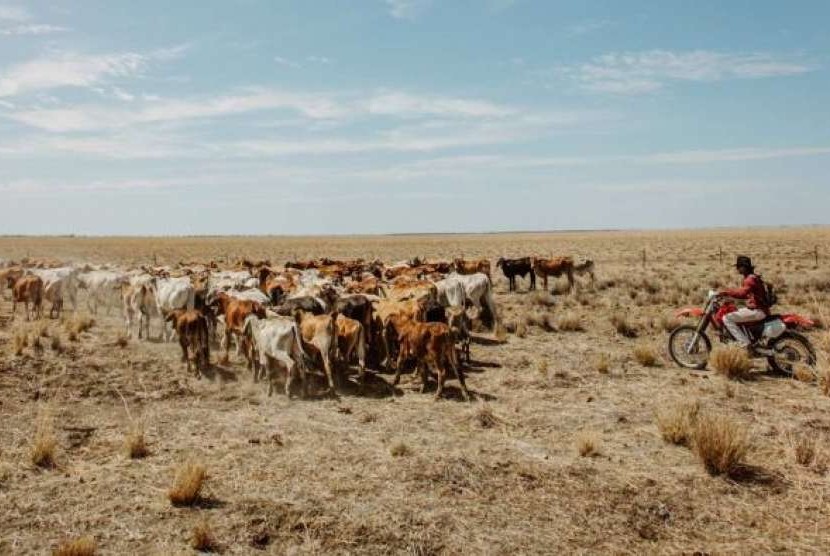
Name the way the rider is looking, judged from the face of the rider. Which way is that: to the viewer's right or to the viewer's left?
to the viewer's left

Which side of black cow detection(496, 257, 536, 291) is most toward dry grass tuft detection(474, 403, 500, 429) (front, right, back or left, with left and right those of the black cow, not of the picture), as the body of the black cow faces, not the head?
left

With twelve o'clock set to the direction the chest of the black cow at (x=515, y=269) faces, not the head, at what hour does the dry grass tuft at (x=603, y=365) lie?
The dry grass tuft is roughly at 9 o'clock from the black cow.

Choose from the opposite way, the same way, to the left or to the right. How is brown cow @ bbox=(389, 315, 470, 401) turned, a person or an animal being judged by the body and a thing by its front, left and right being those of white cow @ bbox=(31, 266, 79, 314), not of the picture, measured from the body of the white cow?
the same way

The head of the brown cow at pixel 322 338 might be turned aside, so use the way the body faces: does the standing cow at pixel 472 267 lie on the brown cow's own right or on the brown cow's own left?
on the brown cow's own right

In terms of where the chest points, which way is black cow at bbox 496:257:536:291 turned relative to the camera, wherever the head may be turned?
to the viewer's left

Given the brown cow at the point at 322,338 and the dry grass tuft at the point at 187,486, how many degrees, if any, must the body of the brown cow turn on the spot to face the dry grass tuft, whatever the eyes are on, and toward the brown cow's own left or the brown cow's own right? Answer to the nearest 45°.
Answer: approximately 135° to the brown cow's own left

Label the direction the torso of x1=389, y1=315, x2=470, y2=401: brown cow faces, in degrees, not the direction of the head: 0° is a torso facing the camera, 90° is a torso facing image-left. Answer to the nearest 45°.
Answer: approximately 135°

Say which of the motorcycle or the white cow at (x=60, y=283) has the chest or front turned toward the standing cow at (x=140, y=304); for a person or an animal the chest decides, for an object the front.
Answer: the motorcycle

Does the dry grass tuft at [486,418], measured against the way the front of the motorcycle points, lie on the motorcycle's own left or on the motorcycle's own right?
on the motorcycle's own left

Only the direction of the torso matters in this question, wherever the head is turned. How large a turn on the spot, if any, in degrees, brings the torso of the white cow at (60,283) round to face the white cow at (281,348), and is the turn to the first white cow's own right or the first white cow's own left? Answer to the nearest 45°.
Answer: approximately 90° to the first white cow's own left

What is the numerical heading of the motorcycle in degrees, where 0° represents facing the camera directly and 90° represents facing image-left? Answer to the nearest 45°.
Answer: approximately 90°

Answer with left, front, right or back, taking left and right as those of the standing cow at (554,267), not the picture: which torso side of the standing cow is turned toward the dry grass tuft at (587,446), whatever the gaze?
left

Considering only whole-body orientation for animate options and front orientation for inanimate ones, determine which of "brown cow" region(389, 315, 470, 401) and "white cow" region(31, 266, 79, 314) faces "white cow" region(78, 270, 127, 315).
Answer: the brown cow
